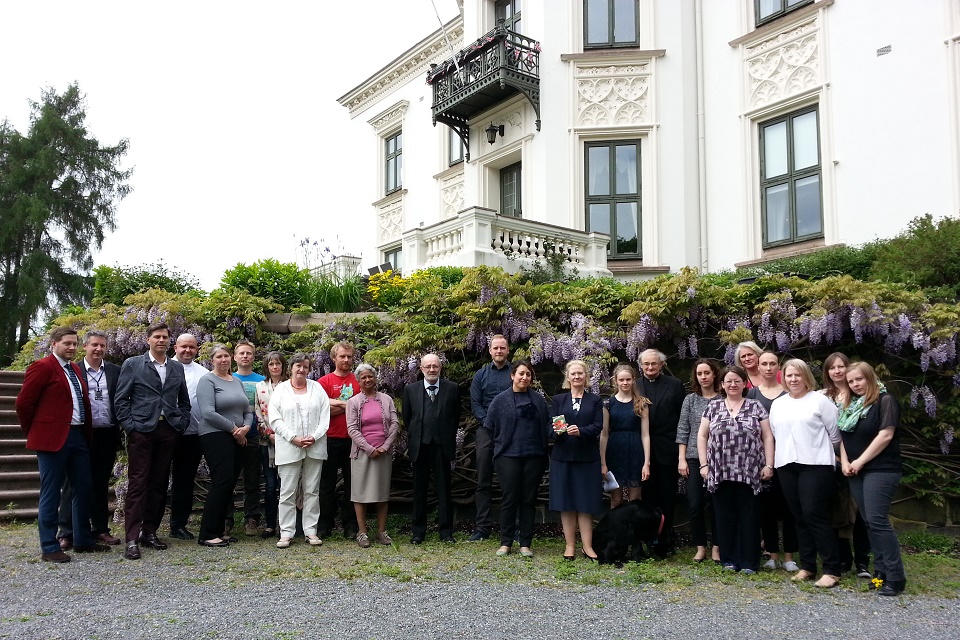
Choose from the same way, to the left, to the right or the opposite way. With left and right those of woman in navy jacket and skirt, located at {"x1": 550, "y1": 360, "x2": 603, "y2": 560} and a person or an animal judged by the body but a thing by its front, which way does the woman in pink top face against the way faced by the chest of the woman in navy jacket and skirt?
the same way

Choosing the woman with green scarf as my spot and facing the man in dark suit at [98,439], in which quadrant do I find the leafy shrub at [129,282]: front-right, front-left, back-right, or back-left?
front-right

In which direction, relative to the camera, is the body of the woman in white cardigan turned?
toward the camera

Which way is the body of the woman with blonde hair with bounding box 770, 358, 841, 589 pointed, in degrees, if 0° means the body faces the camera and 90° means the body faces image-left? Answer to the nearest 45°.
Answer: approximately 45°

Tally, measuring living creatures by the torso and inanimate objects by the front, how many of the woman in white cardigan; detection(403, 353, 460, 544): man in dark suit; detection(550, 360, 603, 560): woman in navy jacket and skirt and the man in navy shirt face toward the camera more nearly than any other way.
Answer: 4

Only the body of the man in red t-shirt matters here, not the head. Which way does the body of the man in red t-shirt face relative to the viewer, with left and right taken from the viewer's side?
facing the viewer

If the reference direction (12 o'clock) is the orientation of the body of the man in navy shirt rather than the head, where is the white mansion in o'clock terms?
The white mansion is roughly at 7 o'clock from the man in navy shirt.

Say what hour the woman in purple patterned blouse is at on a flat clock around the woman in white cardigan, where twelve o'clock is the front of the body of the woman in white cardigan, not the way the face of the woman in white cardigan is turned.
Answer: The woman in purple patterned blouse is roughly at 10 o'clock from the woman in white cardigan.

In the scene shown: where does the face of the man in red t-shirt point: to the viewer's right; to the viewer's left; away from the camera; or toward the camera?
toward the camera

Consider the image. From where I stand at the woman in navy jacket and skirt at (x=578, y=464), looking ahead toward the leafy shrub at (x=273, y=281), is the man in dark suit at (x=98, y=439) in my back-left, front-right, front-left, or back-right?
front-left

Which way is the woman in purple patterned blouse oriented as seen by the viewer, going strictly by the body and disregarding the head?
toward the camera

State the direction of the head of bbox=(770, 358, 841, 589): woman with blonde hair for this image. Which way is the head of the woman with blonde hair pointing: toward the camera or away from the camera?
toward the camera

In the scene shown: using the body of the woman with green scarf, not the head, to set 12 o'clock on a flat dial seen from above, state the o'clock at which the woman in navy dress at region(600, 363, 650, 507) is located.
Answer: The woman in navy dress is roughly at 2 o'clock from the woman with green scarf.

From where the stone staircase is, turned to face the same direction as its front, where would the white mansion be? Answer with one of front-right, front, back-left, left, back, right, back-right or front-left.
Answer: left

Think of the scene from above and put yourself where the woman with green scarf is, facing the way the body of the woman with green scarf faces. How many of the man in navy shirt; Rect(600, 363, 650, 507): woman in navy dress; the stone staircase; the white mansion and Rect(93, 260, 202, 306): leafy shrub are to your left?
0

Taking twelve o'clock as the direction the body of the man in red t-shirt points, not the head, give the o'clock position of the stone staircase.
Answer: The stone staircase is roughly at 4 o'clock from the man in red t-shirt.
